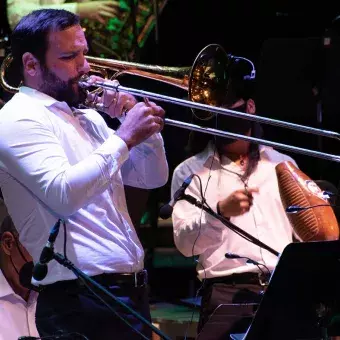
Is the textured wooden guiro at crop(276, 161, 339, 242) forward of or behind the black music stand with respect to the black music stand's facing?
forward

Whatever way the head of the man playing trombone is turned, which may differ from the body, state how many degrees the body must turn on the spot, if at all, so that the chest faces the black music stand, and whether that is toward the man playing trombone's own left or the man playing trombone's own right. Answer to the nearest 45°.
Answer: approximately 45° to the man playing trombone's own left

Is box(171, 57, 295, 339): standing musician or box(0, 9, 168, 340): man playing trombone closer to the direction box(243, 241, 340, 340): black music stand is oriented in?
the standing musician

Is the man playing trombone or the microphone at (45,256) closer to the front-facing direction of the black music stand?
the man playing trombone

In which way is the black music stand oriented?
away from the camera

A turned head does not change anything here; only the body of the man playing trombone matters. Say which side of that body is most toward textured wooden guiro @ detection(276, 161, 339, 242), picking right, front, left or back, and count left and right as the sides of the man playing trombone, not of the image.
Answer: left

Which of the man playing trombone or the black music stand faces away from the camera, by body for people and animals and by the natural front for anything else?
the black music stand

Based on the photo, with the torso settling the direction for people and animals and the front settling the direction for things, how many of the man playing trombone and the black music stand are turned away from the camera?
1

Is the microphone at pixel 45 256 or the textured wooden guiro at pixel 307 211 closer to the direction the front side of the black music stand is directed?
the textured wooden guiro

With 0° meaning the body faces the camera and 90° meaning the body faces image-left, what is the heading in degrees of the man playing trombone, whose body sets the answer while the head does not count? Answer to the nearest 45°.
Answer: approximately 315°
